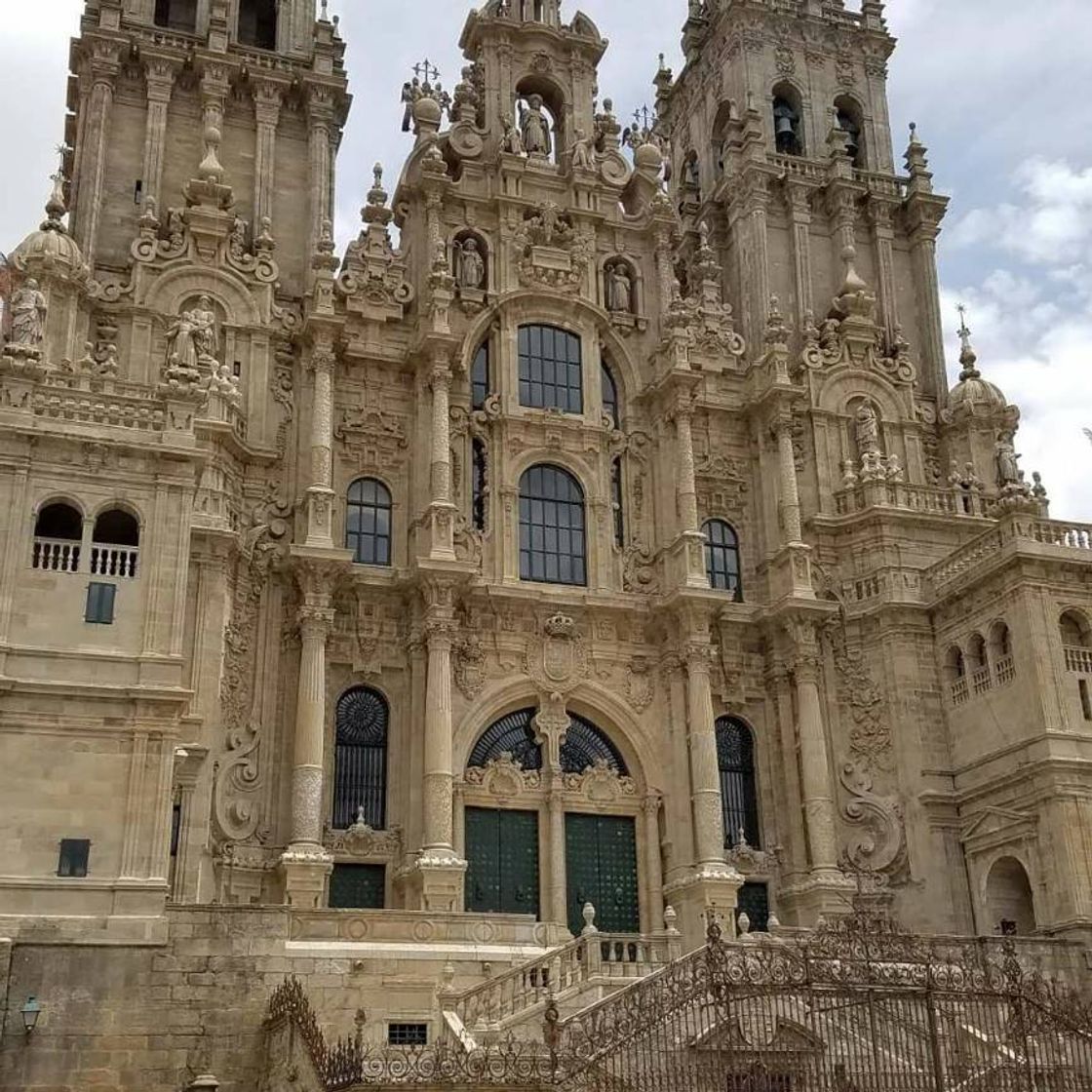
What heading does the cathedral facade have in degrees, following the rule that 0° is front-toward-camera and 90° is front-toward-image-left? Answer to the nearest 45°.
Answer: approximately 0°
